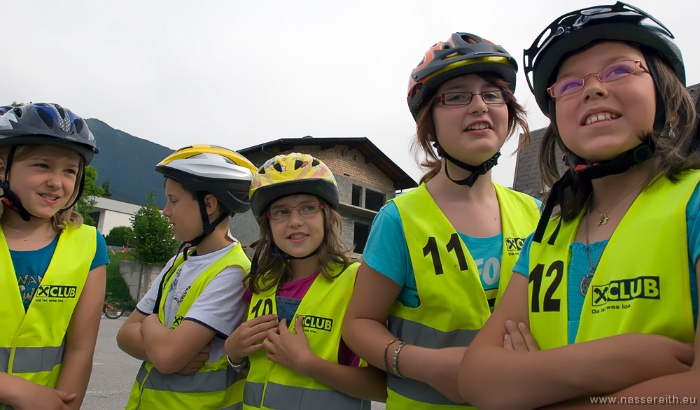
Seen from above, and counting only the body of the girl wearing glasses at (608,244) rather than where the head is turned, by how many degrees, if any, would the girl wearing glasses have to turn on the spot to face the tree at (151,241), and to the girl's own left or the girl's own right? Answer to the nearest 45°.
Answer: approximately 90° to the girl's own right

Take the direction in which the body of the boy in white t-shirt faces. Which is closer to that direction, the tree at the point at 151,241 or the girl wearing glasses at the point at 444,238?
the girl wearing glasses

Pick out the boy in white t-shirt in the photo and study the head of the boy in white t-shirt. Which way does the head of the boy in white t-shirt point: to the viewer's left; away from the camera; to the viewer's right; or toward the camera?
to the viewer's left

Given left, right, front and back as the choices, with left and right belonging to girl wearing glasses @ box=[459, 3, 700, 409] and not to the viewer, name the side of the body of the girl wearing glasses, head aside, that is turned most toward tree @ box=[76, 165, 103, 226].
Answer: right

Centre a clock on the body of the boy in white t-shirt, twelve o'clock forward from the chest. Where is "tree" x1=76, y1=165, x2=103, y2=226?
The tree is roughly at 4 o'clock from the boy in white t-shirt.

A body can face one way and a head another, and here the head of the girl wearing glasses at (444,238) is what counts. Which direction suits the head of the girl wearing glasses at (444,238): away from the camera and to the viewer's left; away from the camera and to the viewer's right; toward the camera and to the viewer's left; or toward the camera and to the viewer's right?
toward the camera and to the viewer's right

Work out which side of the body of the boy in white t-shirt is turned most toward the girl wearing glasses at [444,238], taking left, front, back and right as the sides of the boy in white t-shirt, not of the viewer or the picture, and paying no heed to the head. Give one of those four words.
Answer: left

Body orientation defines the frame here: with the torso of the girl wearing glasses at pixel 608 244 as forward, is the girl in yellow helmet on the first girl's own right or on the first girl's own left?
on the first girl's own right
